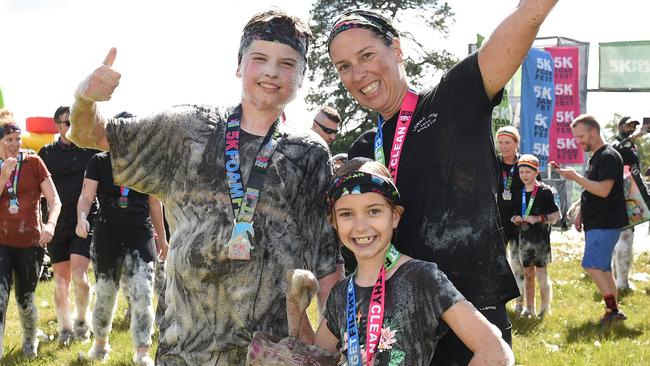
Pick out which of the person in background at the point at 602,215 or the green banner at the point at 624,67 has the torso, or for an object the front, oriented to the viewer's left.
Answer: the person in background

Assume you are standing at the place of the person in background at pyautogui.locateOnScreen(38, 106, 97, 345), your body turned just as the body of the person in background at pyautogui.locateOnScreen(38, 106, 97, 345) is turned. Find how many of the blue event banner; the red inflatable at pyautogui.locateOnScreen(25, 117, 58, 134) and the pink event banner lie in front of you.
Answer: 0

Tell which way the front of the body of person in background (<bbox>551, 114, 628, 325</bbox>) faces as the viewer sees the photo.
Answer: to the viewer's left

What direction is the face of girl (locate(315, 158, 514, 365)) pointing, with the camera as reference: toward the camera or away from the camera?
toward the camera

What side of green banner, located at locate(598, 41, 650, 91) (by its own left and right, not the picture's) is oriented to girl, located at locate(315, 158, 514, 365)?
front

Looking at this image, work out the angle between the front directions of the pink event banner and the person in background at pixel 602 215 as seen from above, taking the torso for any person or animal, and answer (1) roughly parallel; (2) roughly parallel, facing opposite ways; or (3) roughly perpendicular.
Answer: roughly perpendicular

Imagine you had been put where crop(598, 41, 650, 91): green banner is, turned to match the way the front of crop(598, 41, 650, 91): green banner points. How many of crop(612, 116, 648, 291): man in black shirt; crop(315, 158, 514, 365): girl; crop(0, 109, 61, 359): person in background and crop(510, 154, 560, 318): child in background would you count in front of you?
4

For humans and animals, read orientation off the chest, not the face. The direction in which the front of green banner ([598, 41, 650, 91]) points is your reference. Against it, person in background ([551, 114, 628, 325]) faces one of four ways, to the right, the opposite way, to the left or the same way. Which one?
to the right

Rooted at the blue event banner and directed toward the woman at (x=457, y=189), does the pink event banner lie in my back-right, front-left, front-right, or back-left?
back-left

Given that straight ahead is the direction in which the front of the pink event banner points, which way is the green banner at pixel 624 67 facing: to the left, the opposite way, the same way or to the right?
the same way

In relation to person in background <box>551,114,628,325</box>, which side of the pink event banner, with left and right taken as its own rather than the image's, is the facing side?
front

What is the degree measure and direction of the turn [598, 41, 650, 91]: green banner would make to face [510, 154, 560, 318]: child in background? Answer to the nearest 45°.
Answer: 0° — it already faces them

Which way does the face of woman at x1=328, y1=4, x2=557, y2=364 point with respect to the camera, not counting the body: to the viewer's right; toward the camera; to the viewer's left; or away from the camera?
toward the camera

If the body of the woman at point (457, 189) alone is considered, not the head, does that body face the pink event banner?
no

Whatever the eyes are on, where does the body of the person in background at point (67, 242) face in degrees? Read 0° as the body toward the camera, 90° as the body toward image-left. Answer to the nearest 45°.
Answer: approximately 0°

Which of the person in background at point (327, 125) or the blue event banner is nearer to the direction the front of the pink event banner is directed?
the person in background

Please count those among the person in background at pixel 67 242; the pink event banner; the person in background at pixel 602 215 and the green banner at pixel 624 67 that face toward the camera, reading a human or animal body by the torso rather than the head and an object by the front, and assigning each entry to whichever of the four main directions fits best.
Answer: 3

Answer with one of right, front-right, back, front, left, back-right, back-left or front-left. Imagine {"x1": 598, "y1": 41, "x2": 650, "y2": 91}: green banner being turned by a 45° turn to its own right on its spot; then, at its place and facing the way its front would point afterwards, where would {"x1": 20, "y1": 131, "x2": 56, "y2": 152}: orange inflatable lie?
front

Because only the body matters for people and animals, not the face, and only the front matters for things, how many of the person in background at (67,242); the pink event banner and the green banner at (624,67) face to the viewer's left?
0

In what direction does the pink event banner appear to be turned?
toward the camera

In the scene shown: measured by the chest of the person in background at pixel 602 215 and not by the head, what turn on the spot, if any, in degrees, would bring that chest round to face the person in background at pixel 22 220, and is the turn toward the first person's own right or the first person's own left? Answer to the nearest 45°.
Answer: approximately 45° to the first person's own left
